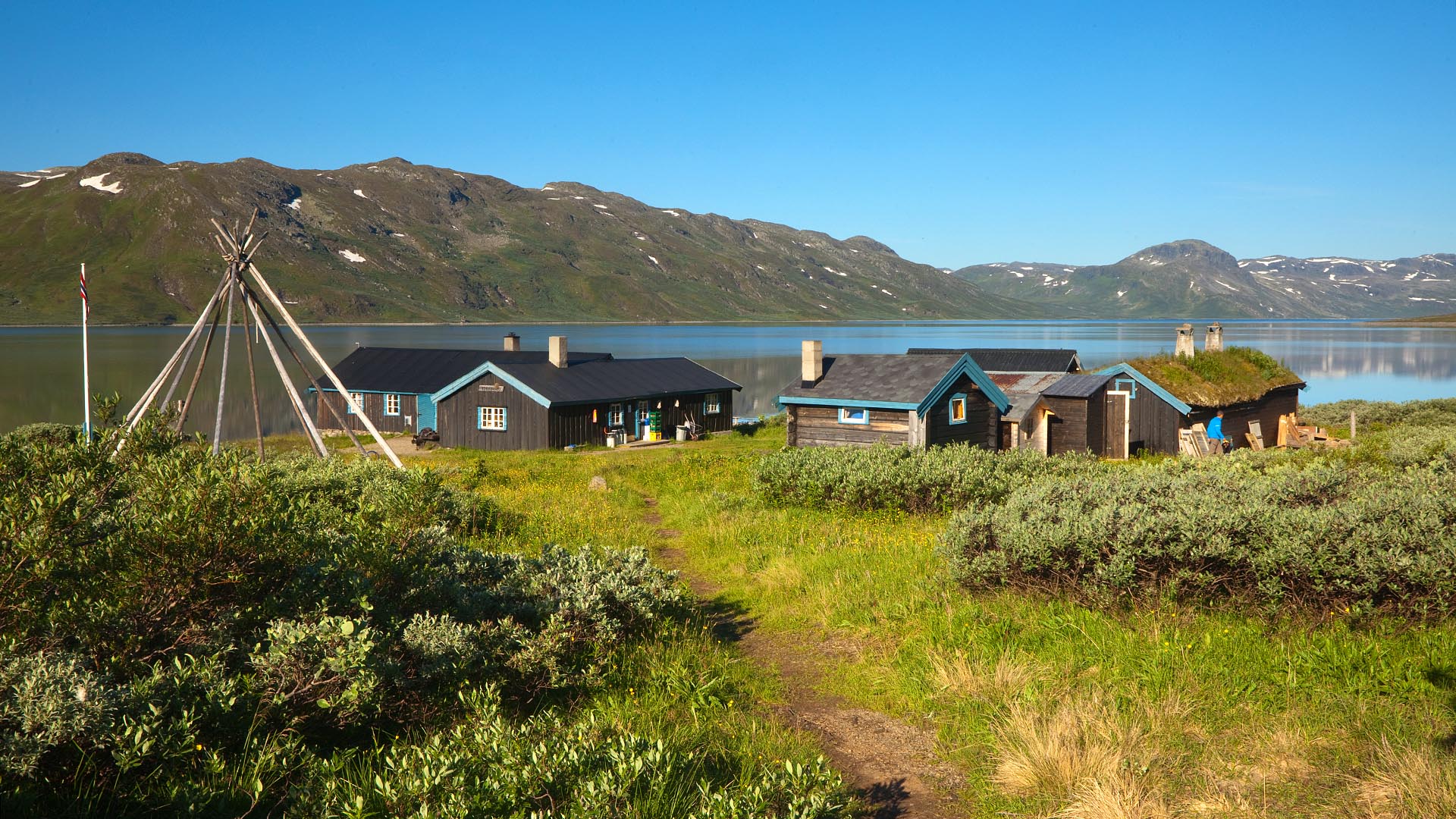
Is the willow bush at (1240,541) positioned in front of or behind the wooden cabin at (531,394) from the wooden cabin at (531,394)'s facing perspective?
in front

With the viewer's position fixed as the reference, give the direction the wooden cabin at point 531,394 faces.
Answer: facing the viewer and to the right of the viewer

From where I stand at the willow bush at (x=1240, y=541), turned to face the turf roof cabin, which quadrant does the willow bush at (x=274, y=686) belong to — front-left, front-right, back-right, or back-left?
back-left

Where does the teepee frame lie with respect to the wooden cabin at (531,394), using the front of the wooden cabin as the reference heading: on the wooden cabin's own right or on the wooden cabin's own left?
on the wooden cabin's own right

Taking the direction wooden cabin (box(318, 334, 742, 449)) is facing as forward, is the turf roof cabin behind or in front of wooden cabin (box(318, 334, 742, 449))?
in front

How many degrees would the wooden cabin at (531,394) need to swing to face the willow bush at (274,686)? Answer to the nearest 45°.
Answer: approximately 45° to its right
